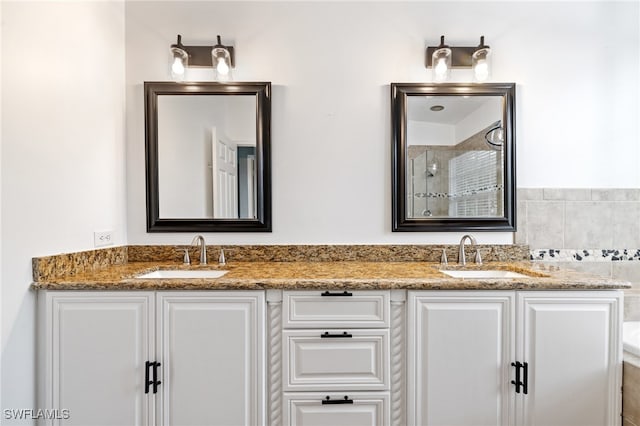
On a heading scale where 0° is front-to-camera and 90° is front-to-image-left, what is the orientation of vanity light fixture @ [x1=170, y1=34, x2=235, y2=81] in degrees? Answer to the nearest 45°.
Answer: approximately 0°

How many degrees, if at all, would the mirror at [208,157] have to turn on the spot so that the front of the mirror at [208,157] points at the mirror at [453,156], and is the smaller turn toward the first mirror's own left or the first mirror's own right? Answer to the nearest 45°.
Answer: approximately 90° to the first mirror's own left

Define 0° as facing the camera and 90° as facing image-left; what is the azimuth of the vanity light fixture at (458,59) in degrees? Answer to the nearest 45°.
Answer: approximately 0°

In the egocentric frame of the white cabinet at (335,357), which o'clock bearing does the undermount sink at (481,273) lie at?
The undermount sink is roughly at 8 o'clock from the white cabinet.

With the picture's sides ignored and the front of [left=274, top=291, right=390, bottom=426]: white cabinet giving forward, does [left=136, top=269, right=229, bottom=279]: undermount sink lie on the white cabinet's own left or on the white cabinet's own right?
on the white cabinet's own right
